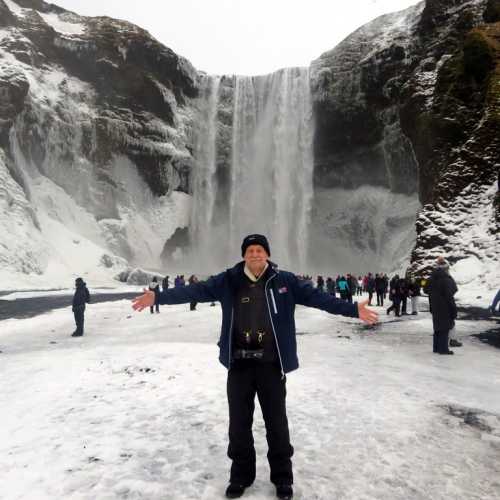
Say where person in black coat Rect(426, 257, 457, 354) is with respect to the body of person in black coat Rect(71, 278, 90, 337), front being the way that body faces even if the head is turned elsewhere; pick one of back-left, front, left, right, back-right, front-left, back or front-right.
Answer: back-left

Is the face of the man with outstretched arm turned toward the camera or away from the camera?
toward the camera

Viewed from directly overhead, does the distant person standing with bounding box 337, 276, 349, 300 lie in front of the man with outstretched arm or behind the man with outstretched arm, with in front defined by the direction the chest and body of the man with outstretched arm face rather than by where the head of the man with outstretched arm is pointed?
behind

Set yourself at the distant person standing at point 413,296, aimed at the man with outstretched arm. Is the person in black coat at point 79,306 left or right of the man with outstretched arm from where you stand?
right

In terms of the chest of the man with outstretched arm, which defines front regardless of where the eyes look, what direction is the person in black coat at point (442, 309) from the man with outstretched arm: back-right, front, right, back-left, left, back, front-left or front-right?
back-left

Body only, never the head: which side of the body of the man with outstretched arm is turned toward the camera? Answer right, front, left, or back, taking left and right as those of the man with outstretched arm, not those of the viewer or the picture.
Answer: front

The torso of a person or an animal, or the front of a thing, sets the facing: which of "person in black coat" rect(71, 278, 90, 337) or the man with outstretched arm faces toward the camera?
the man with outstretched arm

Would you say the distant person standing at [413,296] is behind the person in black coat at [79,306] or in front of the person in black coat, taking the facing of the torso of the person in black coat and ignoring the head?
behind

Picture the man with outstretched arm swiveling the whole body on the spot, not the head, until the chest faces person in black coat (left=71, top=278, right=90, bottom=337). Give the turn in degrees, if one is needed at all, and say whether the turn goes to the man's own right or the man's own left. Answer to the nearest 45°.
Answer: approximately 135° to the man's own right

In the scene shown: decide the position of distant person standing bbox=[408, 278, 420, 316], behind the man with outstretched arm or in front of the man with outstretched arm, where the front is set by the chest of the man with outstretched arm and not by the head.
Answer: behind
